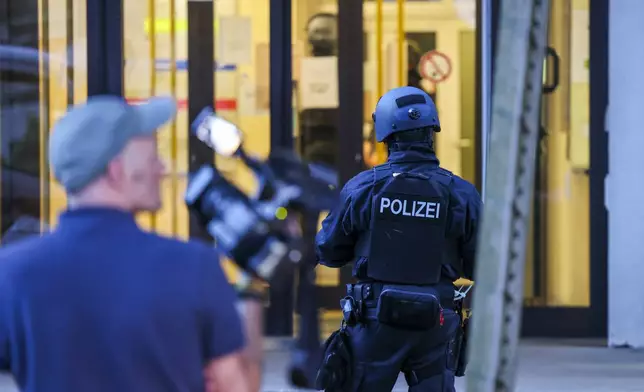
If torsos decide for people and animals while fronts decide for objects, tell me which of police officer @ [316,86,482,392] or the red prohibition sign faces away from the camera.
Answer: the police officer

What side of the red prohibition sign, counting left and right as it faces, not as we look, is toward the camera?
front

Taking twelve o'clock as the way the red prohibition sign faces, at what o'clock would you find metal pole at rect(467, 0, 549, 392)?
The metal pole is roughly at 12 o'clock from the red prohibition sign.

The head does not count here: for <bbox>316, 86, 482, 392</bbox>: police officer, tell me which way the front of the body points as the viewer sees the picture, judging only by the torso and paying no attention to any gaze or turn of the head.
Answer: away from the camera

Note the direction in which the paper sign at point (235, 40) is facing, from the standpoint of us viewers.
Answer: facing the viewer

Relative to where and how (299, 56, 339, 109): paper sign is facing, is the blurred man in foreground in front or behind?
in front

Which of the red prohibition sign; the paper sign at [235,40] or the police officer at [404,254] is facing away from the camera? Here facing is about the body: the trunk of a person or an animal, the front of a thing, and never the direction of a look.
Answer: the police officer

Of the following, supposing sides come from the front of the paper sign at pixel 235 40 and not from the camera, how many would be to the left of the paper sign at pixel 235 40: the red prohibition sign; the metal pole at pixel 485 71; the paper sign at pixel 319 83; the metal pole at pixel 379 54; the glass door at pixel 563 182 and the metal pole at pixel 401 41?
6

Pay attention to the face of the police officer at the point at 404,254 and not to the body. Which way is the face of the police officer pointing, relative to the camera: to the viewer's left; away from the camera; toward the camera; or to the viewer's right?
away from the camera

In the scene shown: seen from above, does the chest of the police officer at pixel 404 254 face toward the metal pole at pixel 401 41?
yes

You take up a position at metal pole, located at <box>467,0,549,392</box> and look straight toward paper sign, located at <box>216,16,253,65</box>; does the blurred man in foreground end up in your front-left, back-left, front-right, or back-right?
back-left

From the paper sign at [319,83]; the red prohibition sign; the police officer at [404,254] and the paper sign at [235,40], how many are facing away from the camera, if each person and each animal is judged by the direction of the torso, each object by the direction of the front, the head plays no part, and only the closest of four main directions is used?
1

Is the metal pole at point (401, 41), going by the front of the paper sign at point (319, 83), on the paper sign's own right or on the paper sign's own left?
on the paper sign's own left

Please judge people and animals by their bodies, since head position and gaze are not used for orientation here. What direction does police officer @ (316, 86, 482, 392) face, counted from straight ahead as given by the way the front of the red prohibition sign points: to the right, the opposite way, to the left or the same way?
the opposite way

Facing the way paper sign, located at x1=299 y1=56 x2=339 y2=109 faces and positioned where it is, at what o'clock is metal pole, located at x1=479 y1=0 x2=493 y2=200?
The metal pole is roughly at 9 o'clock from the paper sign.

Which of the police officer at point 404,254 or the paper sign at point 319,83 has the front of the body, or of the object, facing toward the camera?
the paper sign
